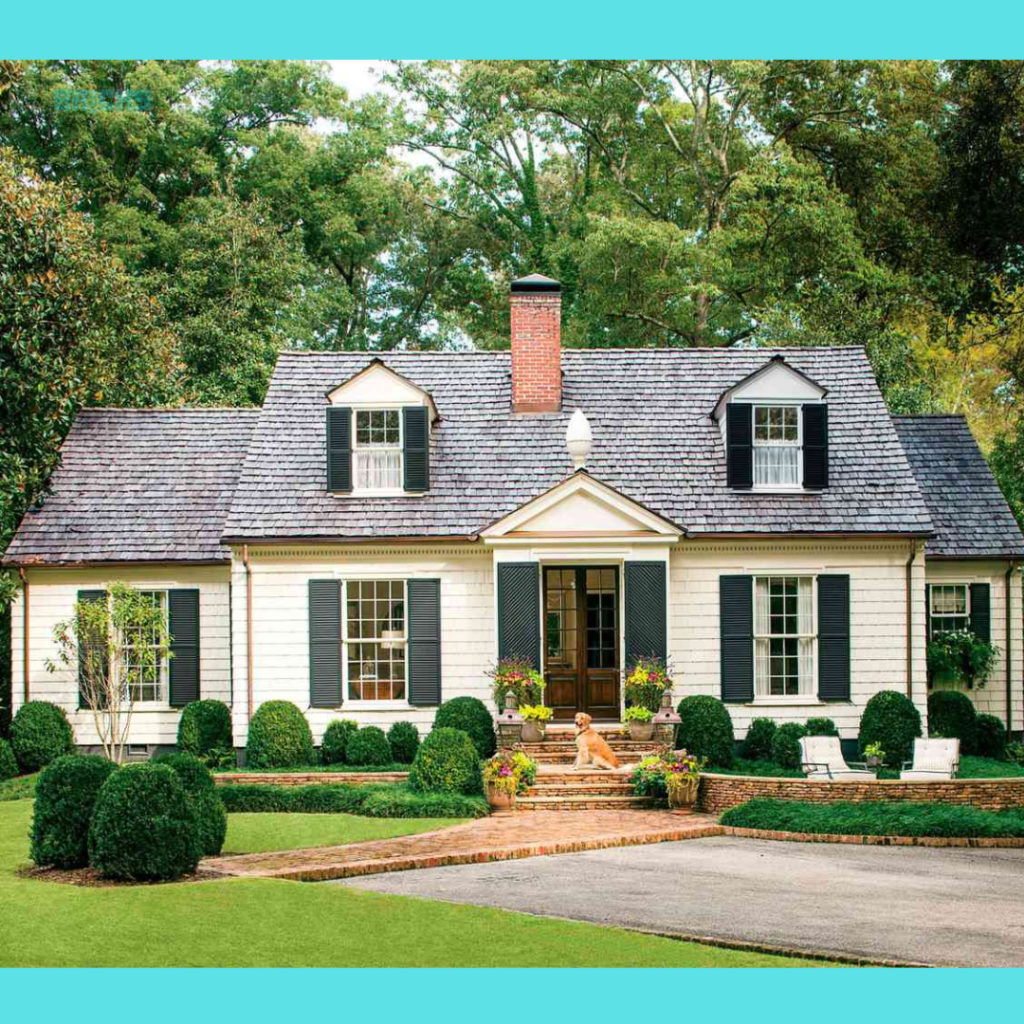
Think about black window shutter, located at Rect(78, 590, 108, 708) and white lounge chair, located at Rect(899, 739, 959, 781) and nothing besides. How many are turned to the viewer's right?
0

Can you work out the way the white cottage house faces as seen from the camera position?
facing the viewer

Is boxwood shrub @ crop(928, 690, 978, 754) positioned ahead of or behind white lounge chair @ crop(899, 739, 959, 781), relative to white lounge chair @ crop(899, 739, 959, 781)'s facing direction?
behind

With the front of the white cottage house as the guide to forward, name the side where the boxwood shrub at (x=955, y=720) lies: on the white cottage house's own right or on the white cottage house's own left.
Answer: on the white cottage house's own left

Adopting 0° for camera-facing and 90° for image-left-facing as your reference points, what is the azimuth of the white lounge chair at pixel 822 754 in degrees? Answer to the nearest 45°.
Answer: approximately 315°

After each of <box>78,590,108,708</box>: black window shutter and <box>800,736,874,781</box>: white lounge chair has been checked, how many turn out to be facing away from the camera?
0

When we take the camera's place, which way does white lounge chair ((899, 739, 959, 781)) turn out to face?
facing the viewer and to the left of the viewer

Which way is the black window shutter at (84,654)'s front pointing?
toward the camera

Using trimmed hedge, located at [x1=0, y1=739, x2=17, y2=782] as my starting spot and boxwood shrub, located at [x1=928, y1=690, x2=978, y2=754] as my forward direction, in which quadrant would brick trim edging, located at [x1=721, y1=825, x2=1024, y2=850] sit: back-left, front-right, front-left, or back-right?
front-right

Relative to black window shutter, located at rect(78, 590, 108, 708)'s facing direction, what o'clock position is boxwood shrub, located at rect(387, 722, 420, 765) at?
The boxwood shrub is roughly at 10 o'clock from the black window shutter.

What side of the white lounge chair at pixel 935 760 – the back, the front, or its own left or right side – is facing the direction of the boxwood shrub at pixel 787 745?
right

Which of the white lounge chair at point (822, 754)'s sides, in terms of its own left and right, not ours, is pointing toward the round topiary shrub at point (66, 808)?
right
